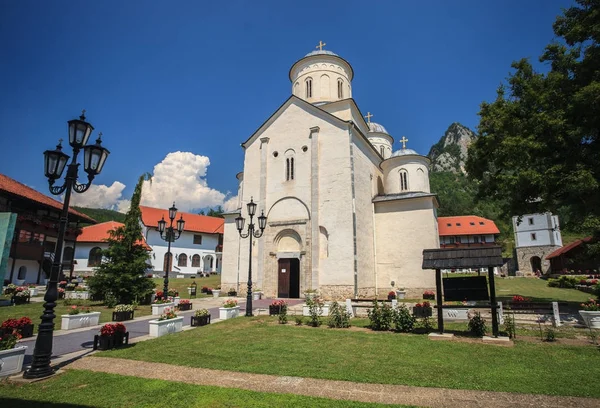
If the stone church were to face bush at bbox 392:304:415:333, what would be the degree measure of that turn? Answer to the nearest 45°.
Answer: approximately 45° to its left

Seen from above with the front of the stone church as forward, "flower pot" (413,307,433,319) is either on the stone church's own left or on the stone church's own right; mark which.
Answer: on the stone church's own left

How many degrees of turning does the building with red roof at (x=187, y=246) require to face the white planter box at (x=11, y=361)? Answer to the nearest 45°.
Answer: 0° — it already faces it

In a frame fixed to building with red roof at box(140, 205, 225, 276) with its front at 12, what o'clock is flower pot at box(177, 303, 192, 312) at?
The flower pot is roughly at 12 o'clock from the building with red roof.

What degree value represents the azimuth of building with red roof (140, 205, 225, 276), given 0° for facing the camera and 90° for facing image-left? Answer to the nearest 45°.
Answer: approximately 0°

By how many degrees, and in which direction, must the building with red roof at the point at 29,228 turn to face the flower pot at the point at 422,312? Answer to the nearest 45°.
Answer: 0° — it already faces it

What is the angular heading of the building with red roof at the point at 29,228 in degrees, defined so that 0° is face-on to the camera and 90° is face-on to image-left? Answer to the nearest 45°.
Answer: approximately 315°

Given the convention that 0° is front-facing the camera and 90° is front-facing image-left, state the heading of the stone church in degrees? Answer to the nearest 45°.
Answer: approximately 45°

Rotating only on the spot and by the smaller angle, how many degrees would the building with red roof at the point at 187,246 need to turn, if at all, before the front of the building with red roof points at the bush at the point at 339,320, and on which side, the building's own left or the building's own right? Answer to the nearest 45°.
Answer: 0° — it already faces it
